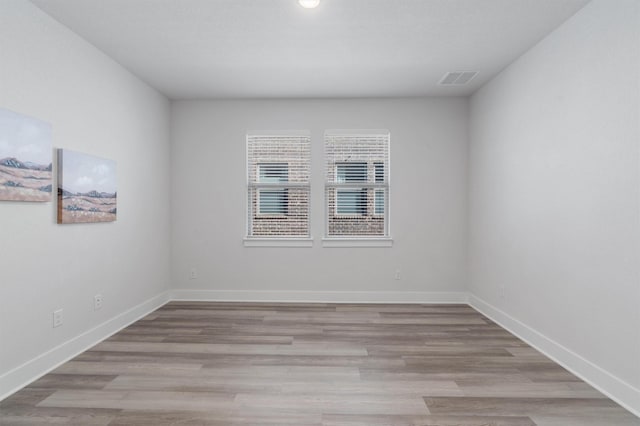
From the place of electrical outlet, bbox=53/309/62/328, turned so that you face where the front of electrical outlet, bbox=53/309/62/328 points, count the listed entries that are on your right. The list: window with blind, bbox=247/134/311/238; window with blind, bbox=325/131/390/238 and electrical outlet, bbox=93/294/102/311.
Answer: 0

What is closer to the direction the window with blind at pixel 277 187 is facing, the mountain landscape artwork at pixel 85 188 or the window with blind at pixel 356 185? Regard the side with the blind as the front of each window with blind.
the mountain landscape artwork

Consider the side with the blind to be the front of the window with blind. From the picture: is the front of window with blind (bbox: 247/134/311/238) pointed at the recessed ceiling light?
yes

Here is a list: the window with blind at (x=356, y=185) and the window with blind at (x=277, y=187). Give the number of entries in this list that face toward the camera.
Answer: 2

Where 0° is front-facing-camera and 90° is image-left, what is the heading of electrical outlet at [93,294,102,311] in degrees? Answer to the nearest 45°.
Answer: approximately 315°

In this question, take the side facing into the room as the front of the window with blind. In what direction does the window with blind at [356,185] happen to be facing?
toward the camera

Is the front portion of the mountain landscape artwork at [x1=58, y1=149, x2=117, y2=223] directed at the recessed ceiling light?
yes

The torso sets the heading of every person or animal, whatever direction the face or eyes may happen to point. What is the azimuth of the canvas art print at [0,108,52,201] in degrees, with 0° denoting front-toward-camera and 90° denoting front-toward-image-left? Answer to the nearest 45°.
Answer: approximately 315°

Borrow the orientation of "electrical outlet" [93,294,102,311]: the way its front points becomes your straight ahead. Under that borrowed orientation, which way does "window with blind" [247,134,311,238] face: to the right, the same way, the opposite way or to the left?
to the right

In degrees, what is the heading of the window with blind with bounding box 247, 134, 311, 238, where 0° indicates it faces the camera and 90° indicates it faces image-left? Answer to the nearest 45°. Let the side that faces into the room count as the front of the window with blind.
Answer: approximately 0°

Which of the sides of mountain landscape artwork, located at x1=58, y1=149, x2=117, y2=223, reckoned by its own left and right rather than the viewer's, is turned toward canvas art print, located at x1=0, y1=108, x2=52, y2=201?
right

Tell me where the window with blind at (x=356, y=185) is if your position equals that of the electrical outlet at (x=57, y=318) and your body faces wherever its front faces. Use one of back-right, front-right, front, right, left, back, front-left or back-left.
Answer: front-left

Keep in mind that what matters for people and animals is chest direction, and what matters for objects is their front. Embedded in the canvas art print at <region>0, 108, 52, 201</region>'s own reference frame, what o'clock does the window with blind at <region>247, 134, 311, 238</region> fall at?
The window with blind is roughly at 10 o'clock from the canvas art print.

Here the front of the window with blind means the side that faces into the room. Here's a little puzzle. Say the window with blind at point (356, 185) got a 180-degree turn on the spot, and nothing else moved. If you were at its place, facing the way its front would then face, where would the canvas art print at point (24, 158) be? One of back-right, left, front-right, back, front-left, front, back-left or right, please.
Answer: back-left

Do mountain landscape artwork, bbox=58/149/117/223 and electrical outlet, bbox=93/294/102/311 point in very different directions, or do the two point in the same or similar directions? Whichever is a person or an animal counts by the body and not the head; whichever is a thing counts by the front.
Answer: same or similar directions

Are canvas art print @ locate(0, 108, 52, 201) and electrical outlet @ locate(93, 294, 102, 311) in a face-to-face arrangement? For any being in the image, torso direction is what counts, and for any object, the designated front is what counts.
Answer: no

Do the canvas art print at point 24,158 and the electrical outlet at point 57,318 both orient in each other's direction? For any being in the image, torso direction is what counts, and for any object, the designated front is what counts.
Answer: no
